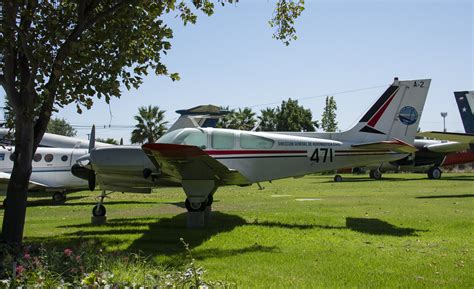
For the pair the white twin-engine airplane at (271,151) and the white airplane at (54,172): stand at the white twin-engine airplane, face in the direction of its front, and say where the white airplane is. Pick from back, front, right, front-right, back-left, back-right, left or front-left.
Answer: front-right

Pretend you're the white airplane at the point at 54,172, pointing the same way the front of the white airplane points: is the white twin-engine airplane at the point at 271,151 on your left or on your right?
on your left

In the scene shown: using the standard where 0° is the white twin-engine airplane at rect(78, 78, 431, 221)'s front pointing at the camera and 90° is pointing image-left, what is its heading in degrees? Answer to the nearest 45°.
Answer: approximately 90°

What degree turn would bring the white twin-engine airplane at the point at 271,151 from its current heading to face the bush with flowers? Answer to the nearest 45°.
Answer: approximately 90° to its left
